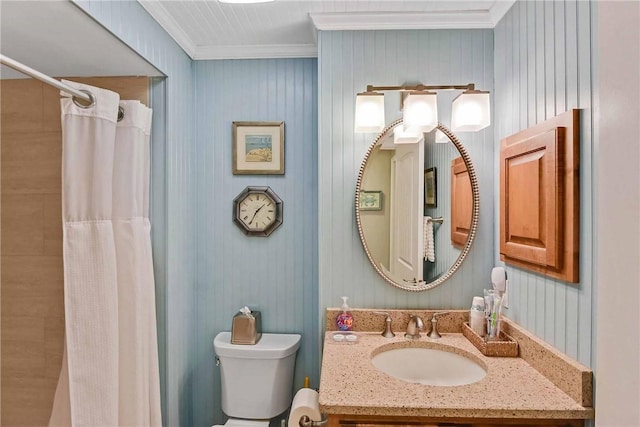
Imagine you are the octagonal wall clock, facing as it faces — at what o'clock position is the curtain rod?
The curtain rod is roughly at 1 o'clock from the octagonal wall clock.

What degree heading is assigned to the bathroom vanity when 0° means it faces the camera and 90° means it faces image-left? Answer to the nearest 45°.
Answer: approximately 0°

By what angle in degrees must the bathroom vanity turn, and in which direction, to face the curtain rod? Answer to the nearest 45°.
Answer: approximately 90° to its right

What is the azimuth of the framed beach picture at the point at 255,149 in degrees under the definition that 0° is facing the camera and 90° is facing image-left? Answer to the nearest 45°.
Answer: approximately 0°
